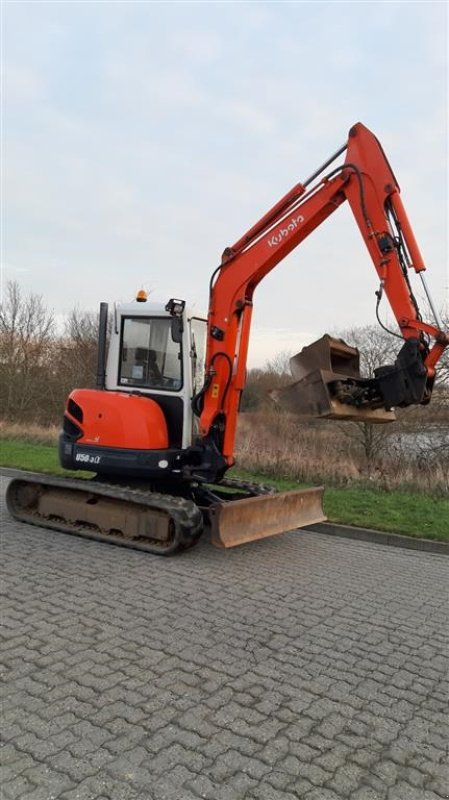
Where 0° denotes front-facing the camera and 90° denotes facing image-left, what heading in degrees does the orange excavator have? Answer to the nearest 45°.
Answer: approximately 315°
